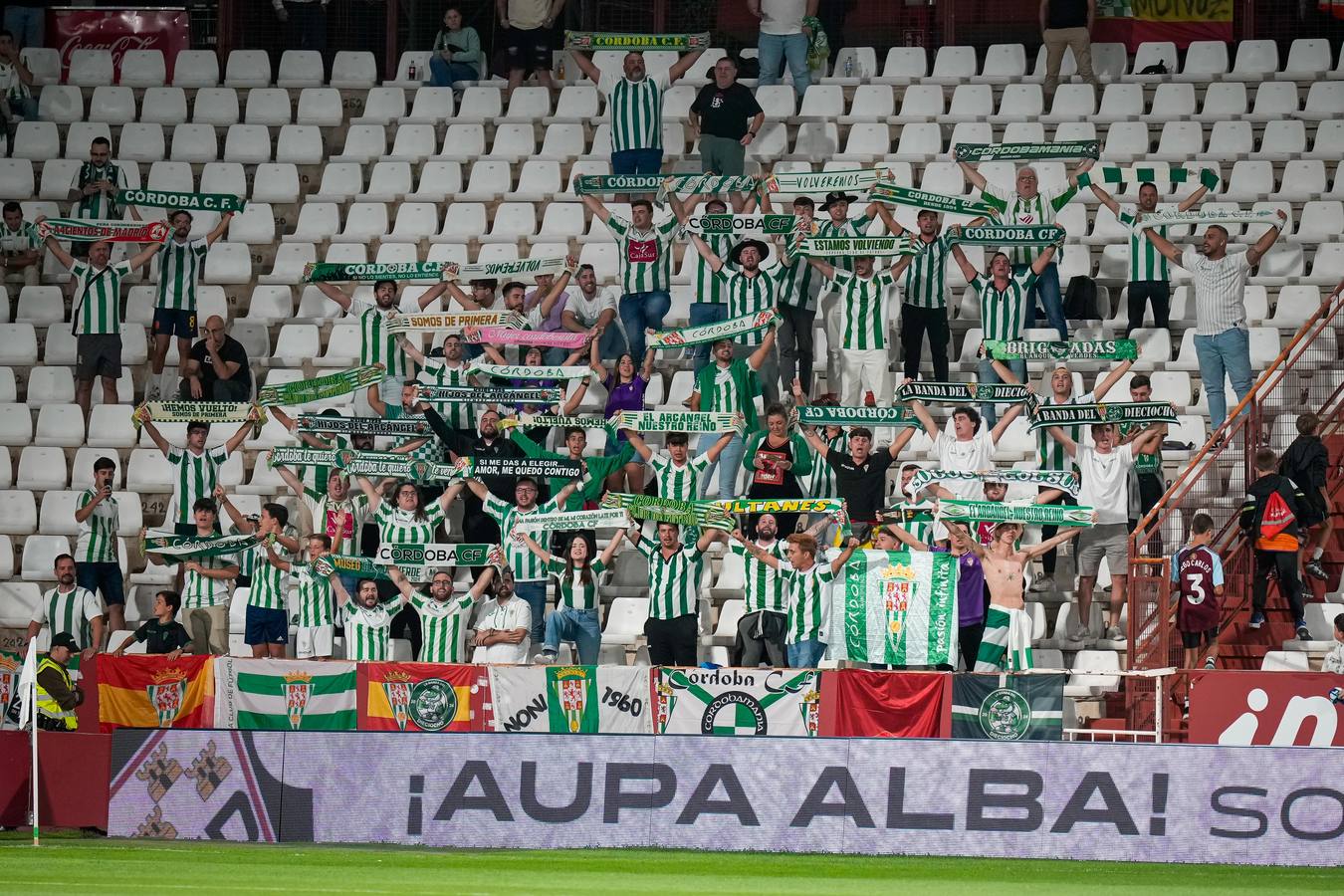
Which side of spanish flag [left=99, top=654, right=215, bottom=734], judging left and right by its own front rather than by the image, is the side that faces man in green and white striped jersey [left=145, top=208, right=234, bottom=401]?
back

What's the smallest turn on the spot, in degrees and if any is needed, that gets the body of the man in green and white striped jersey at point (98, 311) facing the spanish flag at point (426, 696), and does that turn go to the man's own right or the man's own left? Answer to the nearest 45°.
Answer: approximately 45° to the man's own left

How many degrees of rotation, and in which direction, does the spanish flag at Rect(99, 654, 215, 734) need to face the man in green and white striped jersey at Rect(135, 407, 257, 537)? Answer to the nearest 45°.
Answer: approximately 180°

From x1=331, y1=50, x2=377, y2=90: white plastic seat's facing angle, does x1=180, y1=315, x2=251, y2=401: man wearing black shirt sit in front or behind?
in front

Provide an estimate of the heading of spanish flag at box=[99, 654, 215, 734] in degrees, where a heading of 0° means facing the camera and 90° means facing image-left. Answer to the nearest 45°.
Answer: approximately 0°

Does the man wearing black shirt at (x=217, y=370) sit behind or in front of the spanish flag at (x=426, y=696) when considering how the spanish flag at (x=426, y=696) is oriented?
behind
